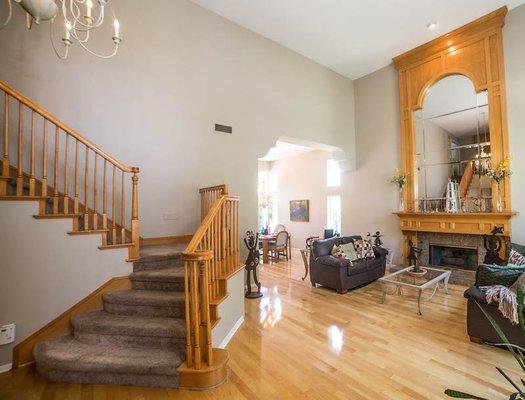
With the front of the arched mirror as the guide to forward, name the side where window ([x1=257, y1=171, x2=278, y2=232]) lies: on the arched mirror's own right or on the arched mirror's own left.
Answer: on the arched mirror's own right

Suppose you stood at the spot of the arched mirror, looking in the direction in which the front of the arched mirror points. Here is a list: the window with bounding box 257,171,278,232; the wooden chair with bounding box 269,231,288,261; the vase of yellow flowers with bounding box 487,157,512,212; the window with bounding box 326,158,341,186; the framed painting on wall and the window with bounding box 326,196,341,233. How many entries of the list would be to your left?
1

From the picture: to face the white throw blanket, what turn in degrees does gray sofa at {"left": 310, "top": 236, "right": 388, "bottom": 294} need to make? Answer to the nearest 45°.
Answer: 0° — it already faces it

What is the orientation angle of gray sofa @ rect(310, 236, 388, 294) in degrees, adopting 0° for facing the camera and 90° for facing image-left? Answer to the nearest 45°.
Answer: approximately 315°

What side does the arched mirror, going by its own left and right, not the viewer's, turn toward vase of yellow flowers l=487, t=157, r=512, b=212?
left

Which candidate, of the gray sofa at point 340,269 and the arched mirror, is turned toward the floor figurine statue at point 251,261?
the arched mirror

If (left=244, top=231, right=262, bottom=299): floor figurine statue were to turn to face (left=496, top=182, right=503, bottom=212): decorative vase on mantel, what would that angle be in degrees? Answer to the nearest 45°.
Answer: approximately 90° to its left

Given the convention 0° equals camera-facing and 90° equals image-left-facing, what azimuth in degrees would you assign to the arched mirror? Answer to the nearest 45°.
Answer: approximately 45°

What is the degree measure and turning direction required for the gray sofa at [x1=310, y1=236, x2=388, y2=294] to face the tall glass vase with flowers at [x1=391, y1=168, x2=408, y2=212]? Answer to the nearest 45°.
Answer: approximately 90° to its left

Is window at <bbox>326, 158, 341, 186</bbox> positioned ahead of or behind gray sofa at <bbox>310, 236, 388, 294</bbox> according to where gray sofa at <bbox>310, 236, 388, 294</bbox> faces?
behind

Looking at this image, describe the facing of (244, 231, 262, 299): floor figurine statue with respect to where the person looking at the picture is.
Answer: facing the viewer

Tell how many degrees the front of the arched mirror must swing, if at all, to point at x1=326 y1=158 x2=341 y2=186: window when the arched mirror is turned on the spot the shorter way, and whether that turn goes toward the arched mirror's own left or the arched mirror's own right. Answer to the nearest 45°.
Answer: approximately 90° to the arched mirror's own right

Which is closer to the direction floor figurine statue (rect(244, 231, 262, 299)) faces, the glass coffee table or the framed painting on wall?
the glass coffee table

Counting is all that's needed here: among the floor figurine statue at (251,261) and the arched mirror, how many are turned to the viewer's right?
0
